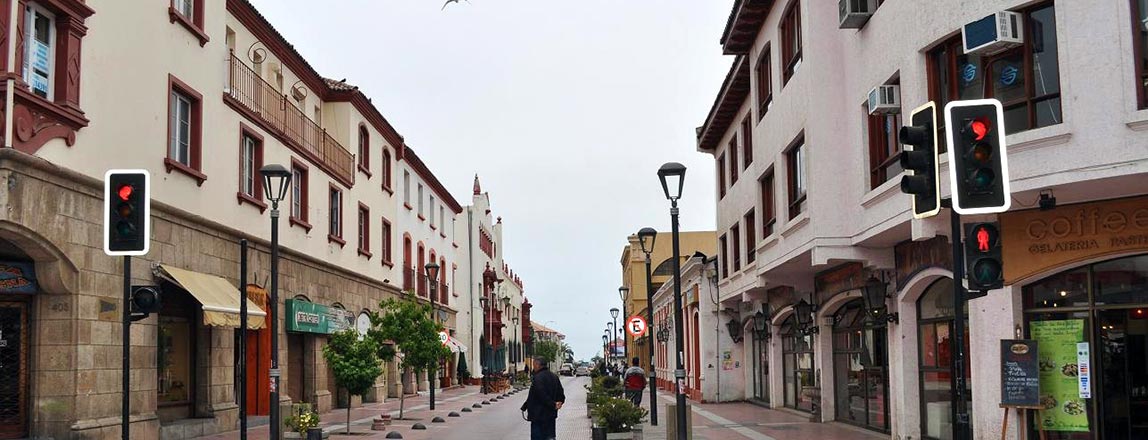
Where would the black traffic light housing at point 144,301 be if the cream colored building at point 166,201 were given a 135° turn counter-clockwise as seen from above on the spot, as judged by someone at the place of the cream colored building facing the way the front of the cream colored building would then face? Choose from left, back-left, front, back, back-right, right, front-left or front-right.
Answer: back

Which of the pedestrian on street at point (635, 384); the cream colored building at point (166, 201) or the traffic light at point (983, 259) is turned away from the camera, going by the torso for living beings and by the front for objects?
the pedestrian on street

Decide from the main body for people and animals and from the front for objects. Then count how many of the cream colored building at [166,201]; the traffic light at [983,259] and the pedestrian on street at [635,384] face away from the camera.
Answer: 1

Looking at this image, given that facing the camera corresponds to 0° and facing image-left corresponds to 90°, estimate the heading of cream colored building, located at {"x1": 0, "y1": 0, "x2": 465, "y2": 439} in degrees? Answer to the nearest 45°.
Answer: approximately 315°

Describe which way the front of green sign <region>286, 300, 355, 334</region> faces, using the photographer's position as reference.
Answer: facing the viewer and to the right of the viewer

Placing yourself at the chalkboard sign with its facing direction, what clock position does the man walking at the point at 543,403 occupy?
The man walking is roughly at 3 o'clock from the chalkboard sign.

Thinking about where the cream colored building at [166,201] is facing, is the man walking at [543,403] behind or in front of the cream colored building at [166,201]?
in front

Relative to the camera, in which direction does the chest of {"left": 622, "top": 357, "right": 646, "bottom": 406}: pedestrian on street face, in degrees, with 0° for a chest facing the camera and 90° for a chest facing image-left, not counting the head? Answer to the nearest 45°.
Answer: approximately 180°

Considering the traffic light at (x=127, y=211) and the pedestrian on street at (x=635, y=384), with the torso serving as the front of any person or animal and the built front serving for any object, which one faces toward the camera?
the traffic light

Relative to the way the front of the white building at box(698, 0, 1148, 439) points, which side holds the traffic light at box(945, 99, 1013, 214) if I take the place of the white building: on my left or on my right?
on my left

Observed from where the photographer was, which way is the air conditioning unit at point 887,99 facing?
facing the viewer and to the left of the viewer

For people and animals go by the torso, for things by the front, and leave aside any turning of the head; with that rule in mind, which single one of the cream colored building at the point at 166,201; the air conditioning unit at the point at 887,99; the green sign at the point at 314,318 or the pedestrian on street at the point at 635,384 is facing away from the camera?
the pedestrian on street

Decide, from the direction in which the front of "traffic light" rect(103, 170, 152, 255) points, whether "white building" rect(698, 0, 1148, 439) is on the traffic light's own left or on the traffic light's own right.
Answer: on the traffic light's own left

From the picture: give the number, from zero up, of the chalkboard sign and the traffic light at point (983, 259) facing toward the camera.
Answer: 2

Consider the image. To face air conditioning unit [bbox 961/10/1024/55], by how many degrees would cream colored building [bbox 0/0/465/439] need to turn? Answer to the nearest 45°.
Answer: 0° — it already faces it

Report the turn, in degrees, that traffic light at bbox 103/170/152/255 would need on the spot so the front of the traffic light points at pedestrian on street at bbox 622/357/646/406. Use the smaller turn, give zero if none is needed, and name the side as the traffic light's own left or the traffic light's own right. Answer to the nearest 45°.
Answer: approximately 135° to the traffic light's own left
